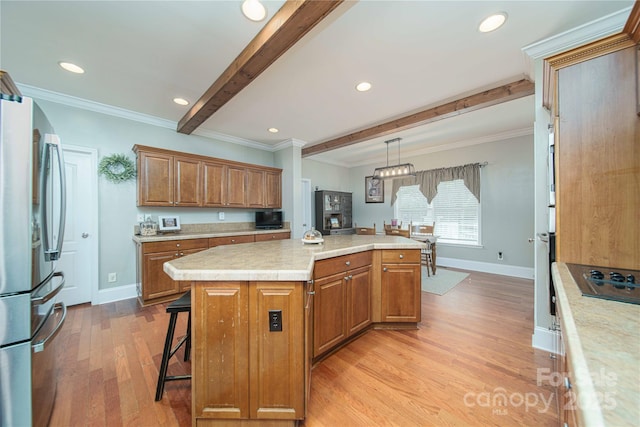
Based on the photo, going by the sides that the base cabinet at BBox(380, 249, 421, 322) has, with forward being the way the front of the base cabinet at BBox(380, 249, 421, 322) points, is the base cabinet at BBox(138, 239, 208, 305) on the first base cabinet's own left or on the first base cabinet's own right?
on the first base cabinet's own right

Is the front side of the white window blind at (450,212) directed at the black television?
no

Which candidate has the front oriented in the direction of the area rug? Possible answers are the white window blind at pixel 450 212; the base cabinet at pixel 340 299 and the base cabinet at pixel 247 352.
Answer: the white window blind

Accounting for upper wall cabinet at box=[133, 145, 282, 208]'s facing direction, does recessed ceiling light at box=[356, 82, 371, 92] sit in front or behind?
in front

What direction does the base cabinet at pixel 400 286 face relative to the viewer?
toward the camera

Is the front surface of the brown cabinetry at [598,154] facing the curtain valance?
no

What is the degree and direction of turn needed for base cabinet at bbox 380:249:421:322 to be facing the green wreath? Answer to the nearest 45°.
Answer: approximately 90° to its right

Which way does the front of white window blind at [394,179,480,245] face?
toward the camera

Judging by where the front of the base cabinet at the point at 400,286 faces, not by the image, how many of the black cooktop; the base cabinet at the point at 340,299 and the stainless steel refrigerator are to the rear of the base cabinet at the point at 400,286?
0

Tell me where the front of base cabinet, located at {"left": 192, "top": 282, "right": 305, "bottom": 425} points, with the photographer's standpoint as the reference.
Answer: facing the viewer

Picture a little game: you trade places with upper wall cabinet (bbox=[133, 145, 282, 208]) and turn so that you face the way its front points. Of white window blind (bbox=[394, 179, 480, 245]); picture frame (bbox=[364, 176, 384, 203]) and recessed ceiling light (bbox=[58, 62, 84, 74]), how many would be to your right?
1

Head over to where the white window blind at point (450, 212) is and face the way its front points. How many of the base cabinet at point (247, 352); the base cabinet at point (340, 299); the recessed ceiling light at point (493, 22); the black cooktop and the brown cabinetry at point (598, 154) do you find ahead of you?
5

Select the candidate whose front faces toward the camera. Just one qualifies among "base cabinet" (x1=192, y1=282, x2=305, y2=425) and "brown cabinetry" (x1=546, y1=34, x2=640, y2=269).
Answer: the base cabinet

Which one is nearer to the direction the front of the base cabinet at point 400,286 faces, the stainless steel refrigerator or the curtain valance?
the stainless steel refrigerator

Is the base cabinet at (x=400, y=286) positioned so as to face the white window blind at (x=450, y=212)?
no

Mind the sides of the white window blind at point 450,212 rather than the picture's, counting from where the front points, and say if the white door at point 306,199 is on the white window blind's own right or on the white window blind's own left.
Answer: on the white window blind's own right
